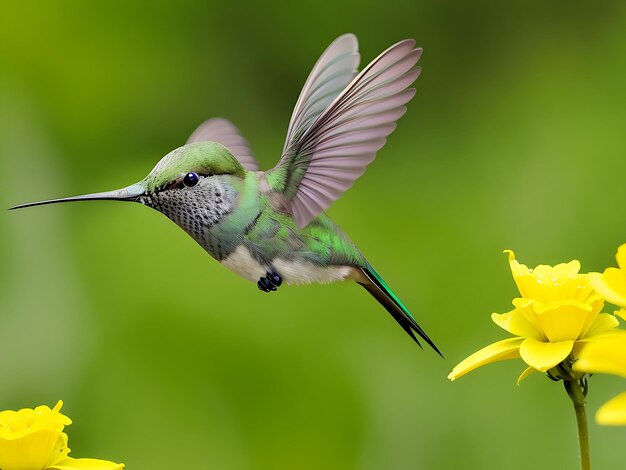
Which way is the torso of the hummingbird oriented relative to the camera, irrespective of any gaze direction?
to the viewer's left
